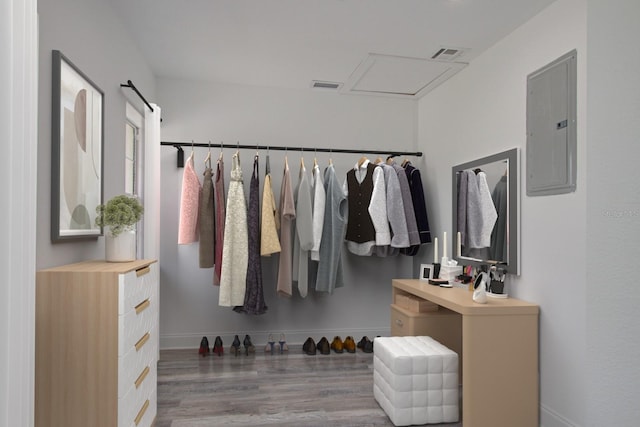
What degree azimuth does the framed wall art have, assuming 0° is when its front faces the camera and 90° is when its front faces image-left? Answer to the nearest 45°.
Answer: approximately 315°

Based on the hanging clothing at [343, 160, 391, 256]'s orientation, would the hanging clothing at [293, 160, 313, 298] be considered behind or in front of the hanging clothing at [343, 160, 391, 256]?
in front

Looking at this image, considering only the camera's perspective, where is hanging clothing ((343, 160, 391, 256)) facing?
facing the viewer and to the left of the viewer

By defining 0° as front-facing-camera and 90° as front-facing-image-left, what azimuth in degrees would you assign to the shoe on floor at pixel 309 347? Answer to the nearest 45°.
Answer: approximately 0°

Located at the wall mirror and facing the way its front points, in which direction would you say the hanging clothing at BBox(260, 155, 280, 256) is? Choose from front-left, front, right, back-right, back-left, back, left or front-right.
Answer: front-right

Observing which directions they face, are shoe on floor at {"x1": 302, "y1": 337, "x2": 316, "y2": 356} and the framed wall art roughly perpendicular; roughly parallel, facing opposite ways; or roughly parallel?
roughly perpendicular

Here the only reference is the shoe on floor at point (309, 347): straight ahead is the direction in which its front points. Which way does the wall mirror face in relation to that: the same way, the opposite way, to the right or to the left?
to the right

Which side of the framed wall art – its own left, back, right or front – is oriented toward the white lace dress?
left

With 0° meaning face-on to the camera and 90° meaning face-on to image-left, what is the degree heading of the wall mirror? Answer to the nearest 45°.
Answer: approximately 45°
